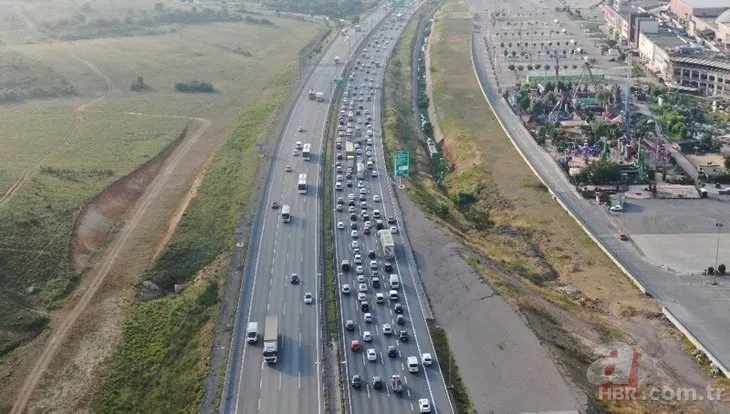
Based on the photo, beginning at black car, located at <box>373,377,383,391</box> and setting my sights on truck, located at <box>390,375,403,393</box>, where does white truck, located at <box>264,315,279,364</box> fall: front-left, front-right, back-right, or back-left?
back-left

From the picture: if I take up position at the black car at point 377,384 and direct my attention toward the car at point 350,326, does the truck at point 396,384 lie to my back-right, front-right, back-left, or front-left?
back-right

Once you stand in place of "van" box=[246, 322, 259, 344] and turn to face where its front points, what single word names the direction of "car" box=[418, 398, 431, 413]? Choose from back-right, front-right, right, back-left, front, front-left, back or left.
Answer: front-left

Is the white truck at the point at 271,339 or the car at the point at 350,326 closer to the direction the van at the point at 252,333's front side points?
the white truck

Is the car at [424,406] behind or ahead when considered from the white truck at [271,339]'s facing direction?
ahead

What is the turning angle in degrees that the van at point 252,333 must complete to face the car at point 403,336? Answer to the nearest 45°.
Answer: approximately 90° to its left

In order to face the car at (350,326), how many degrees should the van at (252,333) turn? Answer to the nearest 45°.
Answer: approximately 90° to its left

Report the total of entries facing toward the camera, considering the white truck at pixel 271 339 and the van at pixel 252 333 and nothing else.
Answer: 2

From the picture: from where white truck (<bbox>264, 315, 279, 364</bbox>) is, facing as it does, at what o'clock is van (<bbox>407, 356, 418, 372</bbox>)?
The van is roughly at 10 o'clock from the white truck.

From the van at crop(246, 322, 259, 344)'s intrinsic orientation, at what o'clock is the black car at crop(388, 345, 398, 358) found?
The black car is roughly at 10 o'clock from the van.

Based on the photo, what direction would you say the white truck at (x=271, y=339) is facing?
toward the camera

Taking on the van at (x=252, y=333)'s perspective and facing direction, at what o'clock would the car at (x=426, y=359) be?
The car is roughly at 10 o'clock from the van.

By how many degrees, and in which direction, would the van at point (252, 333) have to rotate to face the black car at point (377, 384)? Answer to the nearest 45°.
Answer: approximately 45° to its left

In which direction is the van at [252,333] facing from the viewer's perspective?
toward the camera
